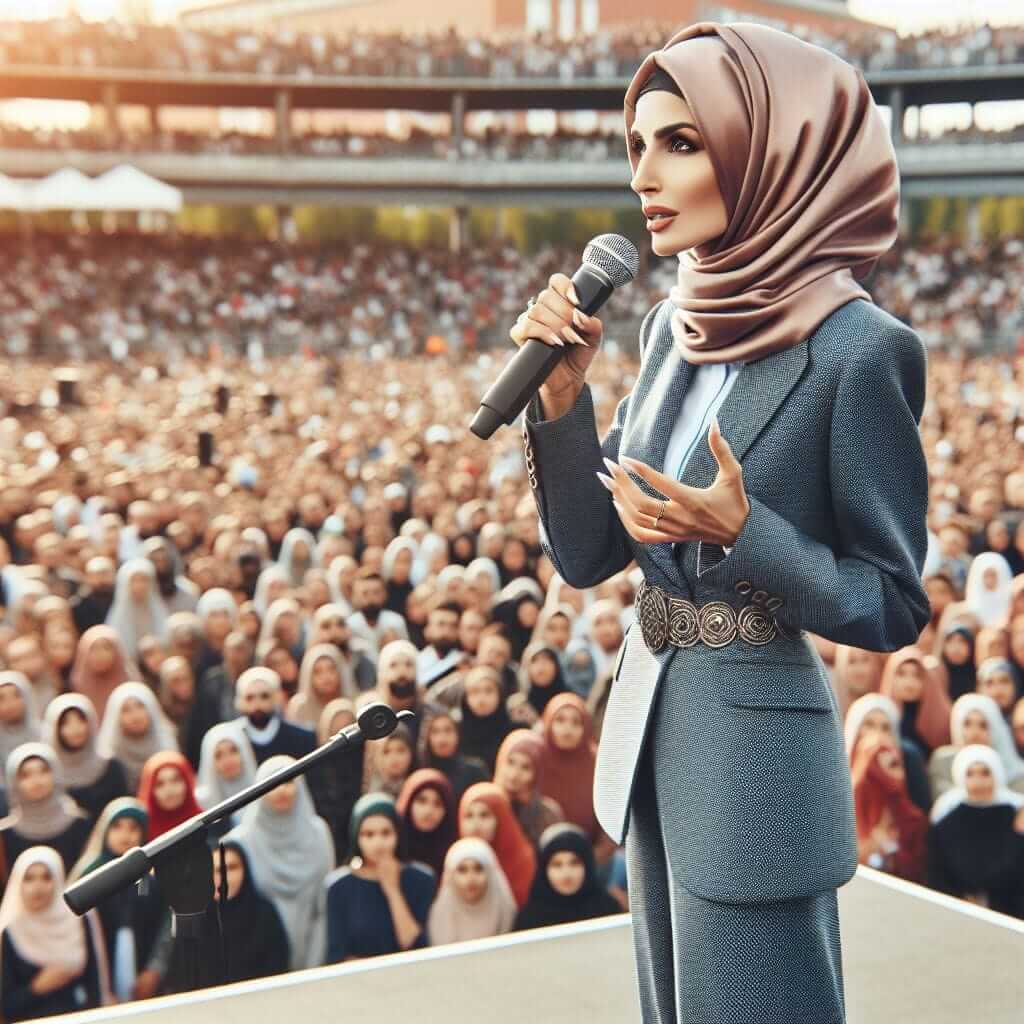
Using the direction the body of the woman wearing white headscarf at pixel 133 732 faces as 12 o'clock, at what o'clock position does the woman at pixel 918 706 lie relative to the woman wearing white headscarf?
The woman is roughly at 9 o'clock from the woman wearing white headscarf.

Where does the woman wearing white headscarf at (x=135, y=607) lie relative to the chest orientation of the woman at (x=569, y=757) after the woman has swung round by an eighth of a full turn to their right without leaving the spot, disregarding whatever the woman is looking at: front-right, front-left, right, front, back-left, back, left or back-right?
right

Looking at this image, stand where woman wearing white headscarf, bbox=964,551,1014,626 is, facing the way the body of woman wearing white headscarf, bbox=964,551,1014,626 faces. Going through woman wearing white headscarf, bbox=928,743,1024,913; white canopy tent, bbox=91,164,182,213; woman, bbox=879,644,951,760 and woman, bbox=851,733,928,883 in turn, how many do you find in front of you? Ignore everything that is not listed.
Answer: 3

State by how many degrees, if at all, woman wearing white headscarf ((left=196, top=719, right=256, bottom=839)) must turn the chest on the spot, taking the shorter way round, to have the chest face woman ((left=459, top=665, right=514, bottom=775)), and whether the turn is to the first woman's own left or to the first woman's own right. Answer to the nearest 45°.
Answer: approximately 135° to the first woman's own left

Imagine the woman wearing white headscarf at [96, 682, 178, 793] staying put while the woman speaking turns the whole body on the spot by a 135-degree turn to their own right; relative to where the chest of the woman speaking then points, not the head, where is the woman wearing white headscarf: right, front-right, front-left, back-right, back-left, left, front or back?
front-left

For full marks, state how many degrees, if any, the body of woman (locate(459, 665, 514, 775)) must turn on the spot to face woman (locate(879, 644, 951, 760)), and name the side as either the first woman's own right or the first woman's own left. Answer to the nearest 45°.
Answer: approximately 90° to the first woman's own left

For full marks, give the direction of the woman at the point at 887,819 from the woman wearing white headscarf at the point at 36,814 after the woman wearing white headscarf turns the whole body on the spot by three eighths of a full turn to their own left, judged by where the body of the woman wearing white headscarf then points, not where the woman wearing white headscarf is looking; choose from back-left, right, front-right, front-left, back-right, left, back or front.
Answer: front-right
